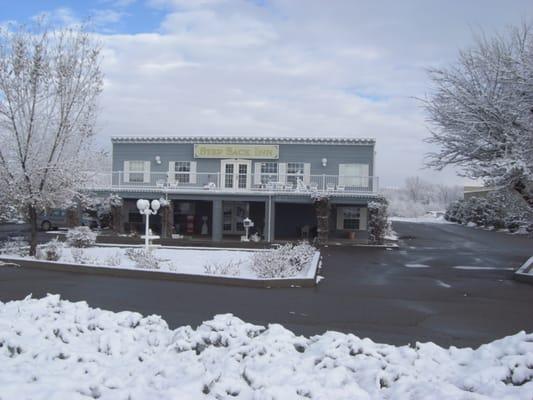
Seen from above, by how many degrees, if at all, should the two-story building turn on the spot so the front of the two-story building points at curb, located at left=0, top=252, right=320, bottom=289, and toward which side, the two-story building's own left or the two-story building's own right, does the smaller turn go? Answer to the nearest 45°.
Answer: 0° — it already faces it

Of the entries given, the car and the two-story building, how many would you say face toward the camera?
1

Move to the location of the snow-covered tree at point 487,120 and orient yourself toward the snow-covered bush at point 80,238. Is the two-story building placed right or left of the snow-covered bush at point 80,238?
right

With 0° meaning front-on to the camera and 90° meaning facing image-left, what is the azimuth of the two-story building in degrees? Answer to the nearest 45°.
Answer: approximately 0°

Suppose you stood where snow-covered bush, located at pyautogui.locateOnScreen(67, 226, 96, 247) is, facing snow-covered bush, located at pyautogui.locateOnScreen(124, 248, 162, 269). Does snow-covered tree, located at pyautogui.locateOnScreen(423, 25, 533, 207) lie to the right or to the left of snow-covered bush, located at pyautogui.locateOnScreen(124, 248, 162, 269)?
left

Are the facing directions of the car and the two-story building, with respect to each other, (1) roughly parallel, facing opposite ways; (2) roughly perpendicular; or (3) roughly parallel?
roughly perpendicular

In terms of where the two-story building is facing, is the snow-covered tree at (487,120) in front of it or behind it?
in front
